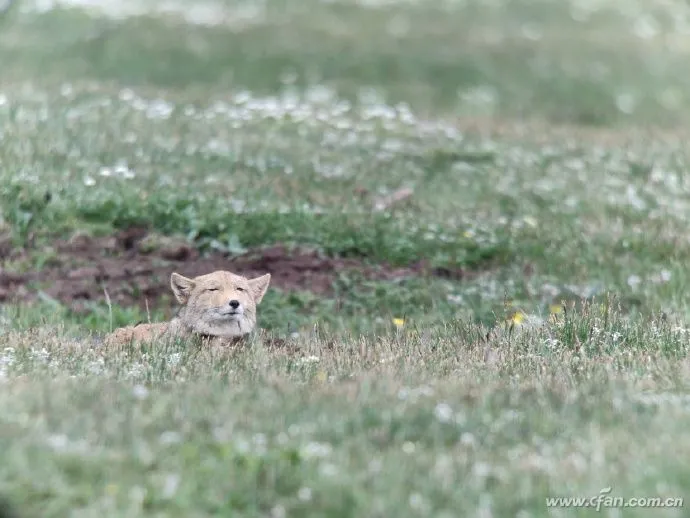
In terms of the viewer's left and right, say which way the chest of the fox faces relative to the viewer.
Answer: facing the viewer and to the right of the viewer

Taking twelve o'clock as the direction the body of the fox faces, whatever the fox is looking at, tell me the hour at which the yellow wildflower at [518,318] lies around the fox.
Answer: The yellow wildflower is roughly at 10 o'clock from the fox.
